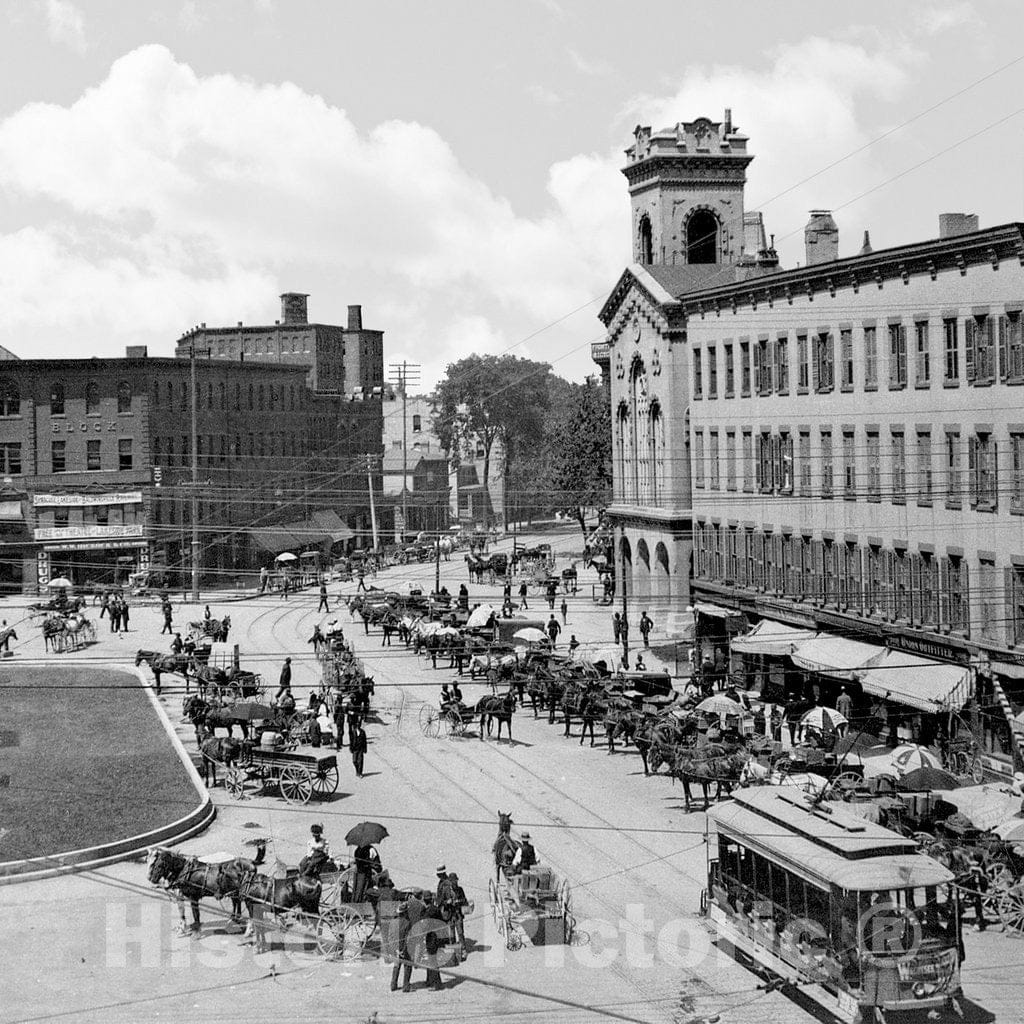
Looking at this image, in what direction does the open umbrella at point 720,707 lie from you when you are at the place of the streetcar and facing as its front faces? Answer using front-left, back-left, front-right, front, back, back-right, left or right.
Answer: back-left

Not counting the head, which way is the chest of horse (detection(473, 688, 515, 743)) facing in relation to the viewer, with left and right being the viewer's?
facing the viewer and to the right of the viewer

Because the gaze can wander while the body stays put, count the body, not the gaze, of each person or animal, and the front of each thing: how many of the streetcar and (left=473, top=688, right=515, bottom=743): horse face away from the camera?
0

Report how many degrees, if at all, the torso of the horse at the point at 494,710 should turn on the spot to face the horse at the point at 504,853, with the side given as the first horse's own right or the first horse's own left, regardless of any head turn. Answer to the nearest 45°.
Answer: approximately 45° to the first horse's own right

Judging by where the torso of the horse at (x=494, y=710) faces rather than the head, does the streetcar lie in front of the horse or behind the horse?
in front

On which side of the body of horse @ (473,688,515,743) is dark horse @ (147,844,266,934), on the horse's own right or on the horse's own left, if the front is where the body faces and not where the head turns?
on the horse's own right

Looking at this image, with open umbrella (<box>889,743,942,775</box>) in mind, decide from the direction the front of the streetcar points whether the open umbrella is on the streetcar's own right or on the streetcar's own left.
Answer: on the streetcar's own left

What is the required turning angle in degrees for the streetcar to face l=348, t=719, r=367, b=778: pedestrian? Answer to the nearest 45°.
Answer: approximately 180°
